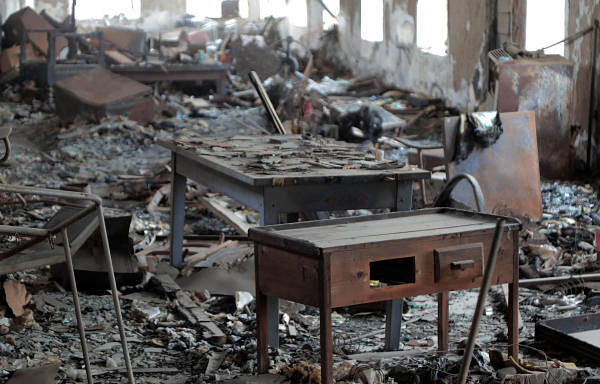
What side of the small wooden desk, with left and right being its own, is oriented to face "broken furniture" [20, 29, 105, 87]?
back

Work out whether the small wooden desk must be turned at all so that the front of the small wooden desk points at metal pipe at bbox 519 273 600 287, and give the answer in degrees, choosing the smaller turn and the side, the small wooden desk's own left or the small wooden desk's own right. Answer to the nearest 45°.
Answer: approximately 90° to the small wooden desk's own left

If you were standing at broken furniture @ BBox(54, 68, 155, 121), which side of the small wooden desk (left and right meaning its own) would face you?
back

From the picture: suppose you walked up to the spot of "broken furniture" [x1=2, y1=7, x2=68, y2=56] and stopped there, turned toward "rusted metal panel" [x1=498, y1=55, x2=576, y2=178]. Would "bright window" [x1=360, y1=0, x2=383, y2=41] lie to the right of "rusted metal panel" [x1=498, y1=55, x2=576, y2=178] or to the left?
left

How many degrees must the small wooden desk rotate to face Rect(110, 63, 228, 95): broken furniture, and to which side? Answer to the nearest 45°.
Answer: approximately 135° to its left

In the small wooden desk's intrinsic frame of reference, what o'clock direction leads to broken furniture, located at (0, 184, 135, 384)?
The broken furniture is roughly at 4 o'clock from the small wooden desk.

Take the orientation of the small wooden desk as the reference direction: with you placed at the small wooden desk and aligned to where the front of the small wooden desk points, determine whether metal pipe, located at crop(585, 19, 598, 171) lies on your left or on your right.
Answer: on your left

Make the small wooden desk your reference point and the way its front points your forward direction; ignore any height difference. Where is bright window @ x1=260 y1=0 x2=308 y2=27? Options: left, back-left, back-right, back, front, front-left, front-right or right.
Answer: back-left

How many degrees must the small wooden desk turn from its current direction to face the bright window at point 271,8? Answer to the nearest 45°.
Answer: approximately 135° to its left

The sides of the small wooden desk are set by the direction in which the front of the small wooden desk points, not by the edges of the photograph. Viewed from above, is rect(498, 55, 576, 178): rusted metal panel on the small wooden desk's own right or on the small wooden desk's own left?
on the small wooden desk's own left

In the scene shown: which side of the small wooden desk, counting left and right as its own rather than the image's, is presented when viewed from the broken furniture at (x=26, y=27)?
back

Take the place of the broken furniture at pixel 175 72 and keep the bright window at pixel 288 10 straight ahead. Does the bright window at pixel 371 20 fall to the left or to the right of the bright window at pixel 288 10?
right

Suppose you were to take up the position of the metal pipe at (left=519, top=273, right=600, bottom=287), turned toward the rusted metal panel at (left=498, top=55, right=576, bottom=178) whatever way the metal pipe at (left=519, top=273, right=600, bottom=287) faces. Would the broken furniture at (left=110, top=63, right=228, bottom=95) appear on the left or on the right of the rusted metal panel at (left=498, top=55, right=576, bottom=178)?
left
